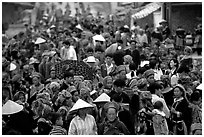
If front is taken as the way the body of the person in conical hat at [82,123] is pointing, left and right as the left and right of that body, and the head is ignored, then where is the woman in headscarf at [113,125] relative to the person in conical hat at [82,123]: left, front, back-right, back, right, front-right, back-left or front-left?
left

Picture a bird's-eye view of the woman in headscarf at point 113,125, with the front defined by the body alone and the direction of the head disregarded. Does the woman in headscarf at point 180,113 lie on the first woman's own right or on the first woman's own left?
on the first woman's own left

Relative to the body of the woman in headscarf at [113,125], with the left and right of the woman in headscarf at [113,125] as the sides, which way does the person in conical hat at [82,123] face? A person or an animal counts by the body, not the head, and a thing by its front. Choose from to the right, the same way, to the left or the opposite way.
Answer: the same way

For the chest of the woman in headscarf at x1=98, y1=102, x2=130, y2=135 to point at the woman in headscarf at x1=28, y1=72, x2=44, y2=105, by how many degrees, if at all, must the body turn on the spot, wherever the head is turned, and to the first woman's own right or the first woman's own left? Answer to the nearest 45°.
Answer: approximately 135° to the first woman's own right

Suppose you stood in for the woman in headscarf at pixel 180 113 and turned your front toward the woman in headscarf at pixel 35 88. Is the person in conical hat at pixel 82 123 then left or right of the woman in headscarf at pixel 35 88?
left

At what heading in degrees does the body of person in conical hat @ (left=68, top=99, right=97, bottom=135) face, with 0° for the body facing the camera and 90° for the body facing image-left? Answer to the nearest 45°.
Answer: approximately 0°

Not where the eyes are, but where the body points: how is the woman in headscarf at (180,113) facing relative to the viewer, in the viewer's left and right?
facing the viewer and to the left of the viewer

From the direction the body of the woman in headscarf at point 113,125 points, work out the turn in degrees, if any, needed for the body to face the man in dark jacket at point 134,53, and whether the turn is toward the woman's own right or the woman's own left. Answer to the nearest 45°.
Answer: approximately 180°

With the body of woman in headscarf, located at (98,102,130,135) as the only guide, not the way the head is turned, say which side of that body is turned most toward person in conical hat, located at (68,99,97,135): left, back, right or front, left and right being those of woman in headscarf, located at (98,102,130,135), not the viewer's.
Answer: right

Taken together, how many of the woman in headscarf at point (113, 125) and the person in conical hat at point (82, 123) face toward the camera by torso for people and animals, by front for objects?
2

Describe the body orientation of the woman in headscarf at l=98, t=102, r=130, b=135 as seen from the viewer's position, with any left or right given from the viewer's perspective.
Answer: facing the viewer
